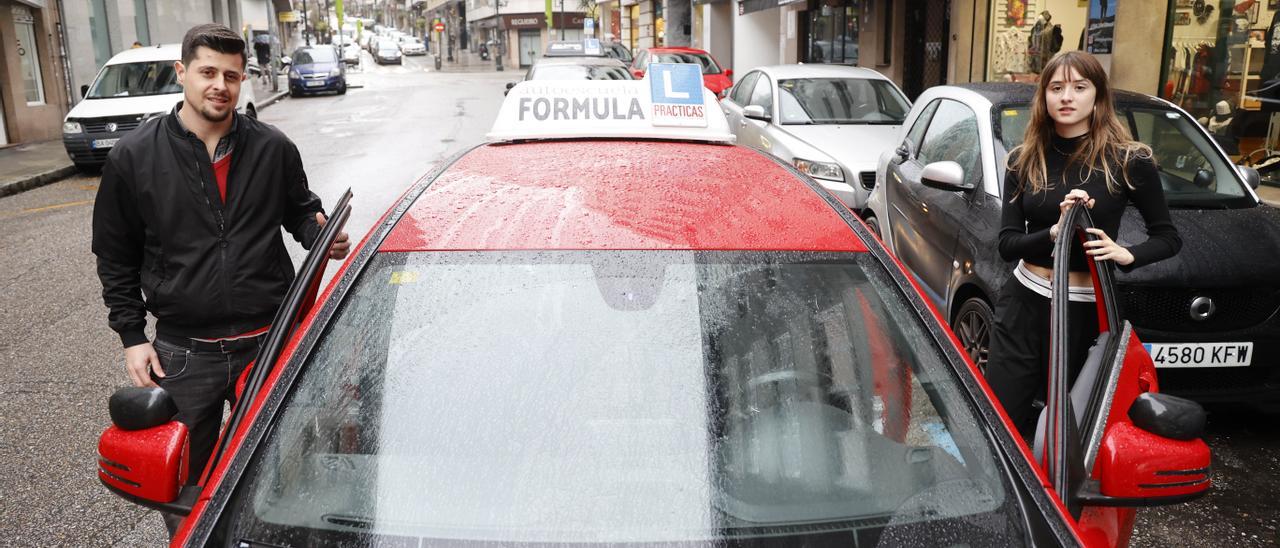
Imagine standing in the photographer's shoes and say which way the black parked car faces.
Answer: facing the viewer and to the right of the viewer

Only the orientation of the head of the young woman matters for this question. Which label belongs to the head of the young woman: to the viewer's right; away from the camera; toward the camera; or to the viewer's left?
toward the camera

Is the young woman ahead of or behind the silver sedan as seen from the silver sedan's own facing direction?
ahead

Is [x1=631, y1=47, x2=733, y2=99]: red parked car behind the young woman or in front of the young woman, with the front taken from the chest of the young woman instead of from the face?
behind

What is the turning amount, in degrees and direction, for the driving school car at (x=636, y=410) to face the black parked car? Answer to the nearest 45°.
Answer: approximately 135° to its left

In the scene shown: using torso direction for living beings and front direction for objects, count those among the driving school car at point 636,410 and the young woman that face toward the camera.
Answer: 2

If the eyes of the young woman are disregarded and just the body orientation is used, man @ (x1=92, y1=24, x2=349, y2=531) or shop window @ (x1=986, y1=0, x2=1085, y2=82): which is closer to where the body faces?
the man

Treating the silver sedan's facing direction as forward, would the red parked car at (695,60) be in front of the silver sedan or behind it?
behind

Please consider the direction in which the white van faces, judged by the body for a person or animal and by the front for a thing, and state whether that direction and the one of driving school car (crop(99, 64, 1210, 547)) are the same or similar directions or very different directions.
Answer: same or similar directions

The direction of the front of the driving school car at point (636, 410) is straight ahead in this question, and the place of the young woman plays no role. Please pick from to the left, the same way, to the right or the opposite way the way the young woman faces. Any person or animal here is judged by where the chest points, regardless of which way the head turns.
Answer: the same way

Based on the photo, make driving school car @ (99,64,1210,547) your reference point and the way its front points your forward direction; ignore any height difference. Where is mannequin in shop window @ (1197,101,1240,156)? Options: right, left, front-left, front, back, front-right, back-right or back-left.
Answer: back-left

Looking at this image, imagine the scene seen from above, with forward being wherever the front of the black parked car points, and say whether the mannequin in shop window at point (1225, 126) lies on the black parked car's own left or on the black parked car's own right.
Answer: on the black parked car's own left

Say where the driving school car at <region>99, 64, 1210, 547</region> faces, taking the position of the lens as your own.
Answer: facing the viewer

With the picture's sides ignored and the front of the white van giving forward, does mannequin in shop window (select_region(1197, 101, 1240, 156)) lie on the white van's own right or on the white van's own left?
on the white van's own left

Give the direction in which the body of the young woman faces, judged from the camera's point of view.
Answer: toward the camera

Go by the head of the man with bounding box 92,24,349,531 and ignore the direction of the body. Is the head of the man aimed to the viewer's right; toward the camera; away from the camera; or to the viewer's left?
toward the camera
